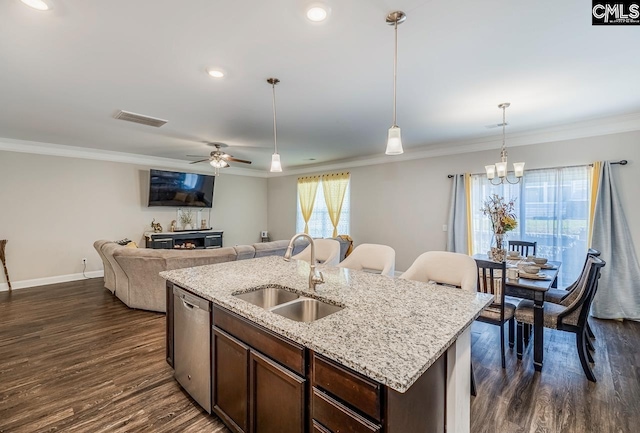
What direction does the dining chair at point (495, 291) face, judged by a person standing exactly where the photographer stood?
facing away from the viewer and to the right of the viewer

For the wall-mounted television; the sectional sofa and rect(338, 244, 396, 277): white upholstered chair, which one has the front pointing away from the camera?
the sectional sofa

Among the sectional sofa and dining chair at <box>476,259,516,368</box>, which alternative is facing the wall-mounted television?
the sectional sofa

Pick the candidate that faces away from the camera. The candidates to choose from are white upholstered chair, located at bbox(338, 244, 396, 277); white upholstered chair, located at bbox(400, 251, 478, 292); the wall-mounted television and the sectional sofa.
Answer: the sectional sofa

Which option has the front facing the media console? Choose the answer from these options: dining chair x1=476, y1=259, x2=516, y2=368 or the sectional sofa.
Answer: the sectional sofa

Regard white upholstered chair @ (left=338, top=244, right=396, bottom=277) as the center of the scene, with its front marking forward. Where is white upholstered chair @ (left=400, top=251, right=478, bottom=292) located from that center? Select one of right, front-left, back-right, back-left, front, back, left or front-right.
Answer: left

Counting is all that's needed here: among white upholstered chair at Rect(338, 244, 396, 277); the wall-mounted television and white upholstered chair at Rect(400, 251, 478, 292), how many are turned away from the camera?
0

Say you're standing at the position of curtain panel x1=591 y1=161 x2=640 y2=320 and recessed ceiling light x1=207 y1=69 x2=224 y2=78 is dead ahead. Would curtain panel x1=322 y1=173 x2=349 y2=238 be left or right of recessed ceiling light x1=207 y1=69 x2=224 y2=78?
right

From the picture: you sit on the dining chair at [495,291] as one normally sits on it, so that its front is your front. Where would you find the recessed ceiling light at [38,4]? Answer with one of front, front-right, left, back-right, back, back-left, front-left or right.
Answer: back

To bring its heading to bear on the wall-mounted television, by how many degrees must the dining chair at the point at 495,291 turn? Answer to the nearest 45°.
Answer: approximately 135° to its left

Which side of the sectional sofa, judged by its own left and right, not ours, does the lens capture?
back

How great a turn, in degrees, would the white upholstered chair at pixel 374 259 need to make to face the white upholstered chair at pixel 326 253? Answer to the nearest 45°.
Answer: approximately 90° to its right

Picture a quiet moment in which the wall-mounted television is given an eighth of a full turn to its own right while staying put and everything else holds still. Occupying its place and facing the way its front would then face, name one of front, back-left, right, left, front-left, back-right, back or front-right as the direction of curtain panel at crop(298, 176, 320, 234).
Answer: left

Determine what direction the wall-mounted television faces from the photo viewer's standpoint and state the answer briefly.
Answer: facing the viewer and to the right of the viewer

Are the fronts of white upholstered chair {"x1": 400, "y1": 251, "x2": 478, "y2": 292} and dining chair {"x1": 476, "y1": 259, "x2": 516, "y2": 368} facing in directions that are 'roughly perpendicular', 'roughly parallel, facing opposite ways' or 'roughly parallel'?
roughly parallel, facing opposite ways

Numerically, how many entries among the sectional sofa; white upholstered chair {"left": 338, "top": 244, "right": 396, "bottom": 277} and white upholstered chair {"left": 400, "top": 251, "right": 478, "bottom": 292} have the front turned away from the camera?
1

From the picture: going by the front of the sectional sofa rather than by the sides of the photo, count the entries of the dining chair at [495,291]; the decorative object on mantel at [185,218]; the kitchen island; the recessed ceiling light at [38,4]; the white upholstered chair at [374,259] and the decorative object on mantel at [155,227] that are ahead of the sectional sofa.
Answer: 2
